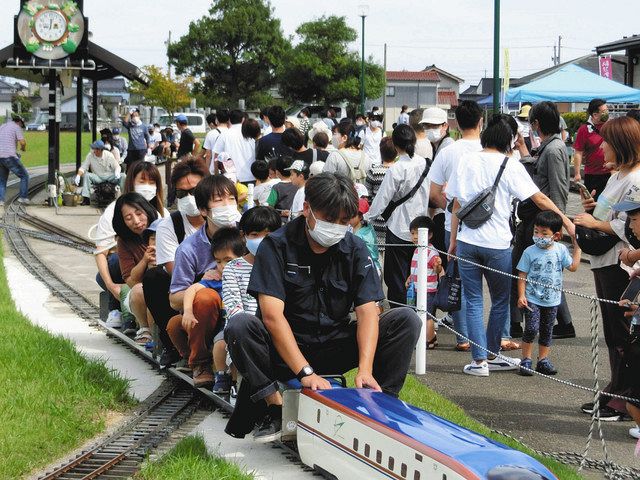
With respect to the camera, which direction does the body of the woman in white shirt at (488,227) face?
away from the camera

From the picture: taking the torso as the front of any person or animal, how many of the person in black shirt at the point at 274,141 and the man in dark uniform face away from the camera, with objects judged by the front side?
1

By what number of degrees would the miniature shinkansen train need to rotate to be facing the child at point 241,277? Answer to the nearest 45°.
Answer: approximately 180°

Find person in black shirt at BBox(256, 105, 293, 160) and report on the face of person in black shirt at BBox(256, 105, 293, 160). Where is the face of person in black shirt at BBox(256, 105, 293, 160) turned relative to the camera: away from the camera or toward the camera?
away from the camera

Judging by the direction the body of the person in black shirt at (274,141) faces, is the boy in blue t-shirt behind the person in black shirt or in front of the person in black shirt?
behind

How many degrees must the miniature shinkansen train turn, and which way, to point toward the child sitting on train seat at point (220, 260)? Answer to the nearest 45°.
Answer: approximately 180°

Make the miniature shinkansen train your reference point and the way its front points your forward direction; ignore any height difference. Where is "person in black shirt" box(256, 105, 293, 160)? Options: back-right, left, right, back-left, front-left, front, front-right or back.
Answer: back-left

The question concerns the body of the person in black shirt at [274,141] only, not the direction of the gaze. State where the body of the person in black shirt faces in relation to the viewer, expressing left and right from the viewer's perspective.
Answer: facing away from the viewer

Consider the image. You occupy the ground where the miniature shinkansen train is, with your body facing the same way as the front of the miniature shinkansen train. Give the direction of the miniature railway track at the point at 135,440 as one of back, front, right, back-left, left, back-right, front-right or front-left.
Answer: back

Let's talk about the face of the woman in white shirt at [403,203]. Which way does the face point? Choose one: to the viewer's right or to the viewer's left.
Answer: to the viewer's left

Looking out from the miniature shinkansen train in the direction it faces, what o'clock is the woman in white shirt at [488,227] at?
The woman in white shirt is roughly at 8 o'clock from the miniature shinkansen train.

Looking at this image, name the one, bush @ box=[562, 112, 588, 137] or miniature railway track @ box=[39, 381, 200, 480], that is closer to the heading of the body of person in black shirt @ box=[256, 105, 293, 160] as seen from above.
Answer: the bush
